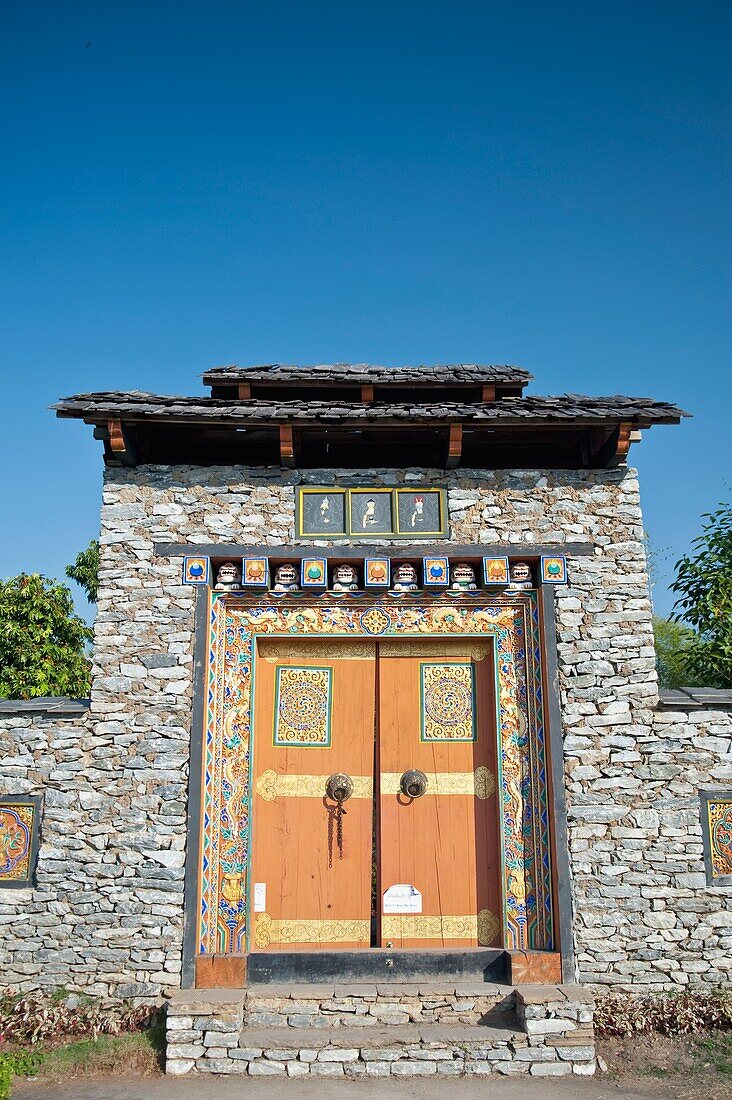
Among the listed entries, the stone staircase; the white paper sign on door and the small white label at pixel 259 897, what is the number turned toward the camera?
3

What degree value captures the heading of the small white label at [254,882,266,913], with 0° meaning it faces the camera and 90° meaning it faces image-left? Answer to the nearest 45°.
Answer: approximately 0°

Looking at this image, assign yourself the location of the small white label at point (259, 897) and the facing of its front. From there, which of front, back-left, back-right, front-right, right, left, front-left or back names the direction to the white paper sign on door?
left

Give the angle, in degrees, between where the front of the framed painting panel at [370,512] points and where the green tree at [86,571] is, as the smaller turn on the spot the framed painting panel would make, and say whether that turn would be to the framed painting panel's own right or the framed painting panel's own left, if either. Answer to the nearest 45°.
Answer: approximately 135° to the framed painting panel's own right

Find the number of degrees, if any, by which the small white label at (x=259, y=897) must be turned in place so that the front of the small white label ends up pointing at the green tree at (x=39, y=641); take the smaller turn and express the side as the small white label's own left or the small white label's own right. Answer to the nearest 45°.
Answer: approximately 135° to the small white label's own right

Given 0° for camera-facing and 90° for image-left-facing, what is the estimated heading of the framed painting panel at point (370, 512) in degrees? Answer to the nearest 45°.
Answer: approximately 0°

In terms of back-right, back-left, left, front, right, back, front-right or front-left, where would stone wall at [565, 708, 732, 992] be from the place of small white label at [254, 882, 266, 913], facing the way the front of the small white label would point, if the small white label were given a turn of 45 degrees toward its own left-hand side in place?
front-left

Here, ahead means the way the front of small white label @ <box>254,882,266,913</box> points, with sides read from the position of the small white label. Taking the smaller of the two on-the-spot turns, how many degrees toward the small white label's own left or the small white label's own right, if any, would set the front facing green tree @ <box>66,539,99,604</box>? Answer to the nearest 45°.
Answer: approximately 180°

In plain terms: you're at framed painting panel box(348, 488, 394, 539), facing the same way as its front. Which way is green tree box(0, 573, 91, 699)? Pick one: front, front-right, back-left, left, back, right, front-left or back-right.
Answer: back-right
